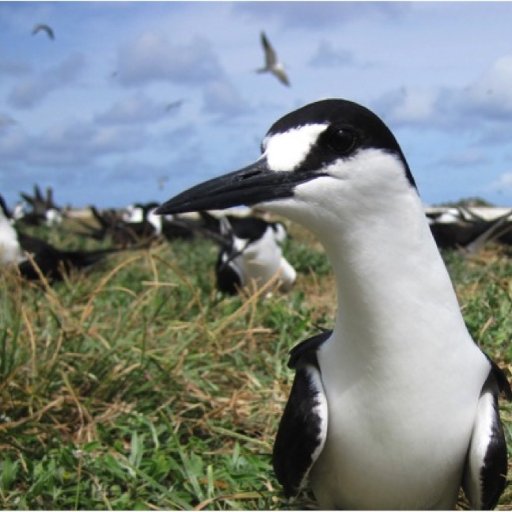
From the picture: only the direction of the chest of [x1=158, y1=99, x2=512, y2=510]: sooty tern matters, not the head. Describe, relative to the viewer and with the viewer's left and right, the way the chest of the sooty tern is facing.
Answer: facing the viewer

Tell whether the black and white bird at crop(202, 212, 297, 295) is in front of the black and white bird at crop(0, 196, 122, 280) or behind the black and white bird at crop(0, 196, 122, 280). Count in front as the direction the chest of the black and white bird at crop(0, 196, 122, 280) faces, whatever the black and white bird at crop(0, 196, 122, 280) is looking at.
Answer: behind

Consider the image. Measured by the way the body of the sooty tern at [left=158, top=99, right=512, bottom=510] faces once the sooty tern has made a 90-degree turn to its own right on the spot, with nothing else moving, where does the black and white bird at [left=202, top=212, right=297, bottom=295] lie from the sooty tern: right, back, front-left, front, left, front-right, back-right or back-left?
right

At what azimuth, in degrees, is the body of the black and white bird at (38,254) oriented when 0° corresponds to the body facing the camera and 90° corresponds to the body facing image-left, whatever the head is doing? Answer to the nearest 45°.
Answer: approximately 90°

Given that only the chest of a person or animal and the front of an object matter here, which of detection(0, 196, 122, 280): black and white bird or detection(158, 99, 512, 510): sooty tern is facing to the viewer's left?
the black and white bird

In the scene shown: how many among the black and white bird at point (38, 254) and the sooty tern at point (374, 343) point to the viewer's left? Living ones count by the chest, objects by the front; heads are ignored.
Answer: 1

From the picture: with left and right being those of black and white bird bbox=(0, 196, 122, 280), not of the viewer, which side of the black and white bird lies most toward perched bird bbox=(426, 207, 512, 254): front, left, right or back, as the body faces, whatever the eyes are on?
back

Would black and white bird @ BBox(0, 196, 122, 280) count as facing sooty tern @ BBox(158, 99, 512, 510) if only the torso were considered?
no

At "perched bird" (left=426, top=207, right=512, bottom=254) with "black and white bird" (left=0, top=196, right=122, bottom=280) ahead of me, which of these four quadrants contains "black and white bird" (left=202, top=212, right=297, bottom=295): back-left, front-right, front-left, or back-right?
front-left

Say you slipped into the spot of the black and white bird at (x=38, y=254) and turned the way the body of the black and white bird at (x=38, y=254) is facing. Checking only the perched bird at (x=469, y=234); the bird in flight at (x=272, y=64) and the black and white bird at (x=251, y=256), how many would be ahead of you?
0
